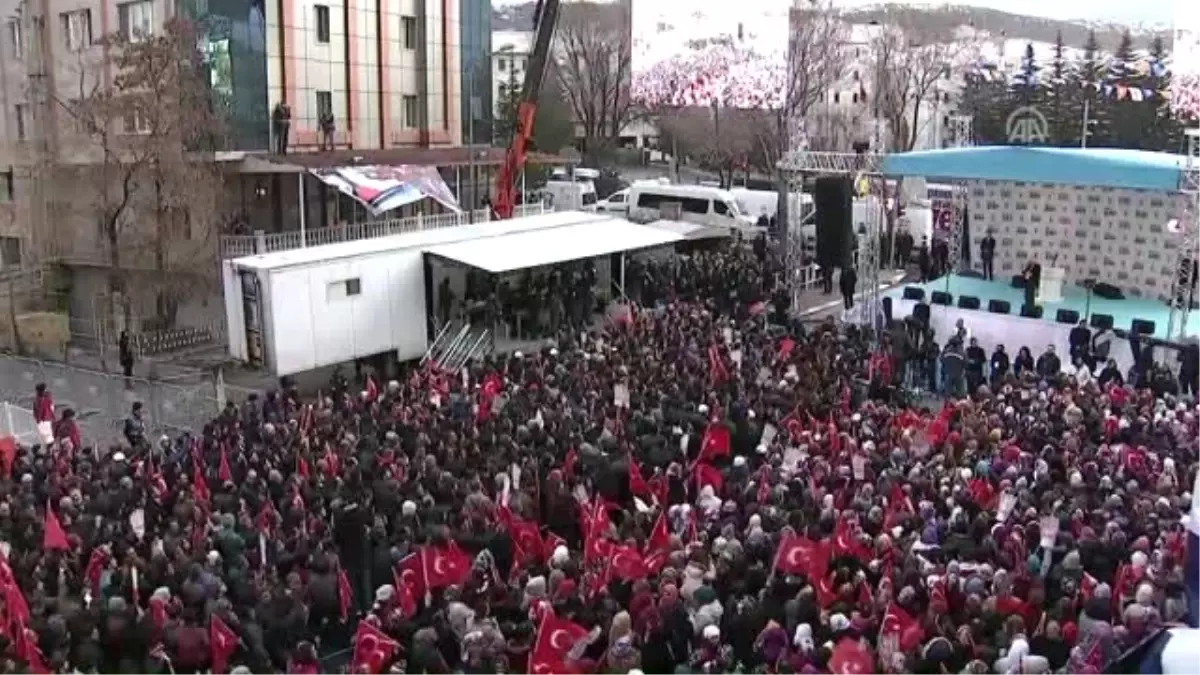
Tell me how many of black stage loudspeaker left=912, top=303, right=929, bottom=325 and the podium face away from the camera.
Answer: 0

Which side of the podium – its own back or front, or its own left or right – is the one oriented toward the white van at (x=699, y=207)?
right

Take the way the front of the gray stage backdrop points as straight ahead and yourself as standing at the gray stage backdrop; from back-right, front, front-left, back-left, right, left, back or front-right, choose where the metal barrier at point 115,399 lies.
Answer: front-right

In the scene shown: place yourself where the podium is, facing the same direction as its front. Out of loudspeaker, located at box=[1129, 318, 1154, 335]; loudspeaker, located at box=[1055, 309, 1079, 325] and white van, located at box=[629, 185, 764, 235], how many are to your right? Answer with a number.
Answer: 1

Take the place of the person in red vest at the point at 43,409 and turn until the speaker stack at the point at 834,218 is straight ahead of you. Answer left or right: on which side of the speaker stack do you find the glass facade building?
left

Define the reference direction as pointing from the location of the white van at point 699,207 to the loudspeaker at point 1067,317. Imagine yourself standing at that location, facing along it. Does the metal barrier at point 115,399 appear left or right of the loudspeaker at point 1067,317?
right

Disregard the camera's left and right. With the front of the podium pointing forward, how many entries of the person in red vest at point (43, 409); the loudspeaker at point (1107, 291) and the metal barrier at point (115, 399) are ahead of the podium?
2

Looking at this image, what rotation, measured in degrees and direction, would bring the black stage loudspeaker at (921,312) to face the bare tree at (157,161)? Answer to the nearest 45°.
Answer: approximately 45° to its right

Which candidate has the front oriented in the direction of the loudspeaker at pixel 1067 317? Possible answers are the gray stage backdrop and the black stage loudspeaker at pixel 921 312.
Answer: the gray stage backdrop

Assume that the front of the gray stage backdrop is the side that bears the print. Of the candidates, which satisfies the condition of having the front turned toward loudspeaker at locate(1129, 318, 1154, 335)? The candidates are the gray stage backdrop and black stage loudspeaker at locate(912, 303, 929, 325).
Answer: the gray stage backdrop

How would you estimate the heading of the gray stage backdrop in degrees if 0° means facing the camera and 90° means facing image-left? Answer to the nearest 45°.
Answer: approximately 0°

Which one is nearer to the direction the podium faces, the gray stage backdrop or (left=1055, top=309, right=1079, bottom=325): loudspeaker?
the loudspeaker
